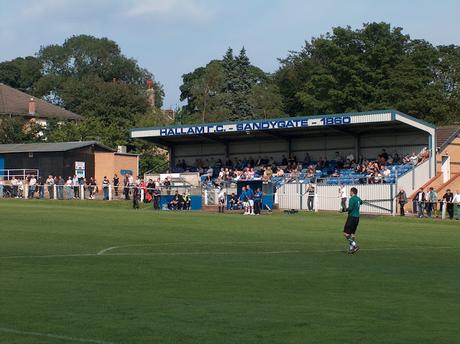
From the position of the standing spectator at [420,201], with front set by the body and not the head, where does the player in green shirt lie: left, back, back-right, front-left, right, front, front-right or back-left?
front

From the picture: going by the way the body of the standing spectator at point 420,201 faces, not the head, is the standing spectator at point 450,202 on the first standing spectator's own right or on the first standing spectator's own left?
on the first standing spectator's own left

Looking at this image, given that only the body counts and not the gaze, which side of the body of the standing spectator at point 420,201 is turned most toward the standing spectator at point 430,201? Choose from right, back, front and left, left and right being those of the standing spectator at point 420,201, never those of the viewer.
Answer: left

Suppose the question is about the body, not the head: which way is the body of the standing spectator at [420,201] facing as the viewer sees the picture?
toward the camera

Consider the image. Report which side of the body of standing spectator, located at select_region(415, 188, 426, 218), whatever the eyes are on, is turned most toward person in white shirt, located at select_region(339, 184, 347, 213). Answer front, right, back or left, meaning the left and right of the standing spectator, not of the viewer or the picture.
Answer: right

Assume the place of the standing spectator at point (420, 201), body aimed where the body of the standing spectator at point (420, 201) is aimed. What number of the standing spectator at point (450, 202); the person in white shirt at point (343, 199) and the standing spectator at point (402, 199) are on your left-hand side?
1
